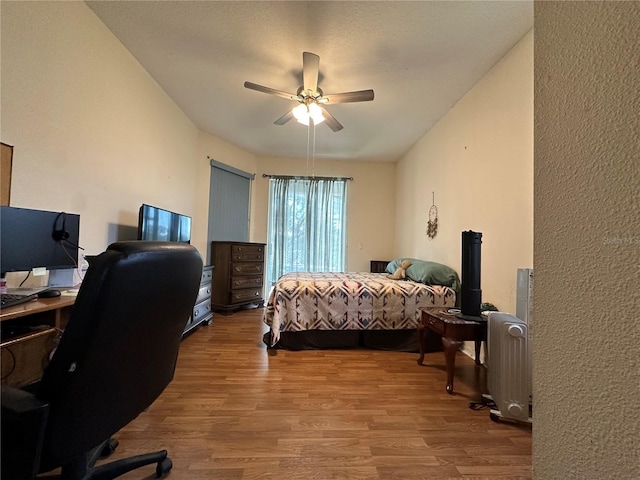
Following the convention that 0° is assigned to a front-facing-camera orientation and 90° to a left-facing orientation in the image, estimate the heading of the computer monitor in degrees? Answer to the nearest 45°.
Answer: approximately 315°

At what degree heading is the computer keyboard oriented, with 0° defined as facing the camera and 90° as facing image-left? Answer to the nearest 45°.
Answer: approximately 315°

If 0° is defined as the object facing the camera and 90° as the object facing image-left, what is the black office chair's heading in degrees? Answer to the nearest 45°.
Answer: approximately 135°

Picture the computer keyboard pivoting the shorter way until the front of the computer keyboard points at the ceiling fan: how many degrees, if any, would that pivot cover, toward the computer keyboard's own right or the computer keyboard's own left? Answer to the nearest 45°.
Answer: approximately 45° to the computer keyboard's own left

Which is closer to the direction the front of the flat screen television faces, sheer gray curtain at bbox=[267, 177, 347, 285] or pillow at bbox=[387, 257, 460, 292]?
the pillow

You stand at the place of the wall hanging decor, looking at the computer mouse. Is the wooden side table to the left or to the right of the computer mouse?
left

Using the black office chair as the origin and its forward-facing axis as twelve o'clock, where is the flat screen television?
The flat screen television is roughly at 2 o'clock from the black office chair.

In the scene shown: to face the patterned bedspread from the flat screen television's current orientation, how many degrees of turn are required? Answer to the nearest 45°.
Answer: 0° — it already faces it

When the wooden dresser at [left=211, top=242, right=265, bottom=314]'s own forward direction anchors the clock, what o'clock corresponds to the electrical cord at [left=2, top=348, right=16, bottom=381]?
The electrical cord is roughly at 2 o'clock from the wooden dresser.

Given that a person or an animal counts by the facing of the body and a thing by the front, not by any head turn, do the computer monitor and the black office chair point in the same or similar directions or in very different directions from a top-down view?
very different directions

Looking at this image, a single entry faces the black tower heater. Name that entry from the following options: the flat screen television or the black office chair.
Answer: the flat screen television

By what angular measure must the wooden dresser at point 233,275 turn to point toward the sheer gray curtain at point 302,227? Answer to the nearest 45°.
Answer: approximately 90° to its left

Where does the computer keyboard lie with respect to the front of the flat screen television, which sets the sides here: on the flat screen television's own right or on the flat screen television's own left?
on the flat screen television's own right
